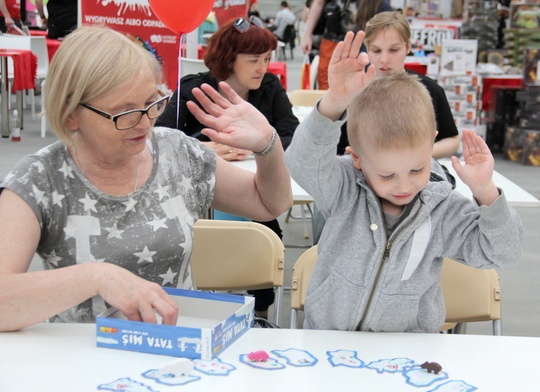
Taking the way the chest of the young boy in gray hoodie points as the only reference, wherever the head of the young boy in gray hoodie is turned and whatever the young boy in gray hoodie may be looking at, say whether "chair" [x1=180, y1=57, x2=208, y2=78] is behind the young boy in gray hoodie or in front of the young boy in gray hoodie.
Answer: behind

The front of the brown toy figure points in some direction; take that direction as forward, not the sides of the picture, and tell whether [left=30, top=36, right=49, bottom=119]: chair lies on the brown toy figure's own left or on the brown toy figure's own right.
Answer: on the brown toy figure's own right

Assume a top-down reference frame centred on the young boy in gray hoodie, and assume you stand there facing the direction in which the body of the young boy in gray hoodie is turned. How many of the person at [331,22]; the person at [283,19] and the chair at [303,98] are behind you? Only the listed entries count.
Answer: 3

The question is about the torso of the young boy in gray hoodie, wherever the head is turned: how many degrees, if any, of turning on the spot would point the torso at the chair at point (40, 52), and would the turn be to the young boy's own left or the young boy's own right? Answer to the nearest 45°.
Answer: approximately 135° to the young boy's own right

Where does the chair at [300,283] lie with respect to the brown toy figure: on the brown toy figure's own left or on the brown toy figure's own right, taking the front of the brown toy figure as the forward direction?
on the brown toy figure's own right

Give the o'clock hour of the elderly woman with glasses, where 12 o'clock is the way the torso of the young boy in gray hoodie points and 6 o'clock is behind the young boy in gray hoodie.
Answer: The elderly woman with glasses is roughly at 3 o'clock from the young boy in gray hoodie.

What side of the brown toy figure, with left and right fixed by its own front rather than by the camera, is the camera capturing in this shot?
left

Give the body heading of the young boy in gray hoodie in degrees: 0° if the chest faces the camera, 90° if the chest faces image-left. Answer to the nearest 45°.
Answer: approximately 0°

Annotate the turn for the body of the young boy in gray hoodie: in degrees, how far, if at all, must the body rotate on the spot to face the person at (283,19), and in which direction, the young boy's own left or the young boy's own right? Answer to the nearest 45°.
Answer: approximately 180°

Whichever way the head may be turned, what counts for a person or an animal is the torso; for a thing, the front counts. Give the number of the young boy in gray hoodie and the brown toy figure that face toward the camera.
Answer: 1
